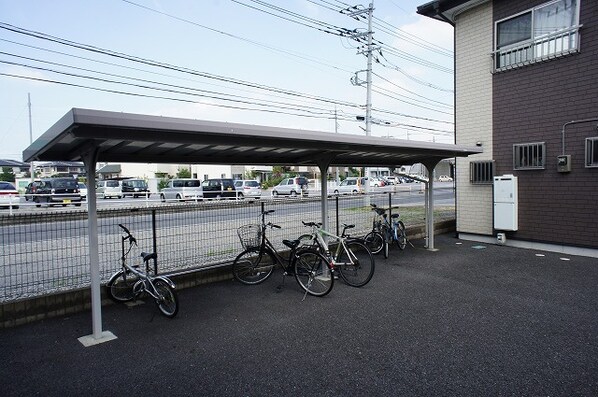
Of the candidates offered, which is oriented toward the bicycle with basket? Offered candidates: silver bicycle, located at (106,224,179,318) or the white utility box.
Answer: the white utility box

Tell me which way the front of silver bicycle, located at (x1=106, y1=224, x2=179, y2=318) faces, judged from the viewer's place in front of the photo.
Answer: facing away from the viewer and to the left of the viewer

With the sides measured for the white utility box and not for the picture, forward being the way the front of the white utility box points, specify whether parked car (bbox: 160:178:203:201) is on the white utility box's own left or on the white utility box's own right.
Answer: on the white utility box's own right

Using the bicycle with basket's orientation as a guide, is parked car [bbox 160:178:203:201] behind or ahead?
ahead

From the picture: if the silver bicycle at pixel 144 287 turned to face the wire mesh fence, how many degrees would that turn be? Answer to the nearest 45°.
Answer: approximately 45° to its right

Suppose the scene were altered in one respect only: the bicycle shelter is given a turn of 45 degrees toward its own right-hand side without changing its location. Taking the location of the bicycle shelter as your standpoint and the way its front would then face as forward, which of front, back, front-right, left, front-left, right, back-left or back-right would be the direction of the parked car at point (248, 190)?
back

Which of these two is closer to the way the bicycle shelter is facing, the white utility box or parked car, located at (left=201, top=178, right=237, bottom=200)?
the white utility box

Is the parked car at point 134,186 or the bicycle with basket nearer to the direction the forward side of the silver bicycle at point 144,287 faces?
the parked car

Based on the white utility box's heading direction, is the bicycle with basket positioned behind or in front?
in front

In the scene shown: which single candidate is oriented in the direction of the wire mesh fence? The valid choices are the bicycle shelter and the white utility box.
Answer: the white utility box

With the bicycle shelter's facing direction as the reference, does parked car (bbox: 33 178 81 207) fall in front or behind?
behind

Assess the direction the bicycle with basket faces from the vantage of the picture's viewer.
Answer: facing away from the viewer and to the left of the viewer
